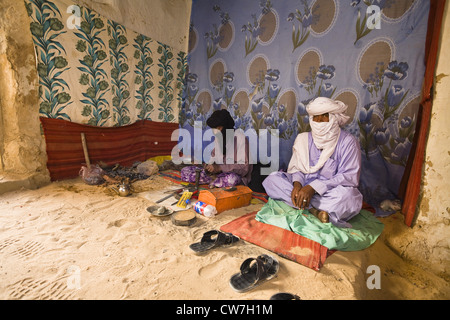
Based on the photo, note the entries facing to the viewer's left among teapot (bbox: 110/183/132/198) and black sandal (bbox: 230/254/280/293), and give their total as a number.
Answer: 1

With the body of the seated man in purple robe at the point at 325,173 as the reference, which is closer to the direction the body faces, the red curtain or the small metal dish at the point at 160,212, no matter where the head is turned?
the small metal dish

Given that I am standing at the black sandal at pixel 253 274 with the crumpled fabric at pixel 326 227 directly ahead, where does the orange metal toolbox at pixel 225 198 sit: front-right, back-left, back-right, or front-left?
front-left

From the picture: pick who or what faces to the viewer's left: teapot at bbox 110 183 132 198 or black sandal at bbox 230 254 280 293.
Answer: the teapot

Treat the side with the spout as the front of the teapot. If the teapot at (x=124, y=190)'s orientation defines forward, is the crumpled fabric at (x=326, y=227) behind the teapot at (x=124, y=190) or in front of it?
behind

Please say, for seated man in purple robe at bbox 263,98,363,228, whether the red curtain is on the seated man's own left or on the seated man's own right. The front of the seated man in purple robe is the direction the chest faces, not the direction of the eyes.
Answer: on the seated man's own left

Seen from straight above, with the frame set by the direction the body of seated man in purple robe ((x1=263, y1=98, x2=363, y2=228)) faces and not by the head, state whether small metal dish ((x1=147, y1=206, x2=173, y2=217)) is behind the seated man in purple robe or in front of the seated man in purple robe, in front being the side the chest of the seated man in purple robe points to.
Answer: in front

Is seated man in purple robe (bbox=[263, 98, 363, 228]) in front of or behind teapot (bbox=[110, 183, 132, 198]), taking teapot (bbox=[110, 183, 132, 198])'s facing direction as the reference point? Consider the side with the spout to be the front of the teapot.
behind

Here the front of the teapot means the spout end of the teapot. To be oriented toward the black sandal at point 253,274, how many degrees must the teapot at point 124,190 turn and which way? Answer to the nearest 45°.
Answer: approximately 90° to its left

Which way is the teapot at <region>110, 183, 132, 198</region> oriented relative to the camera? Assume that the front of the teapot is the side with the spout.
to the viewer's left
